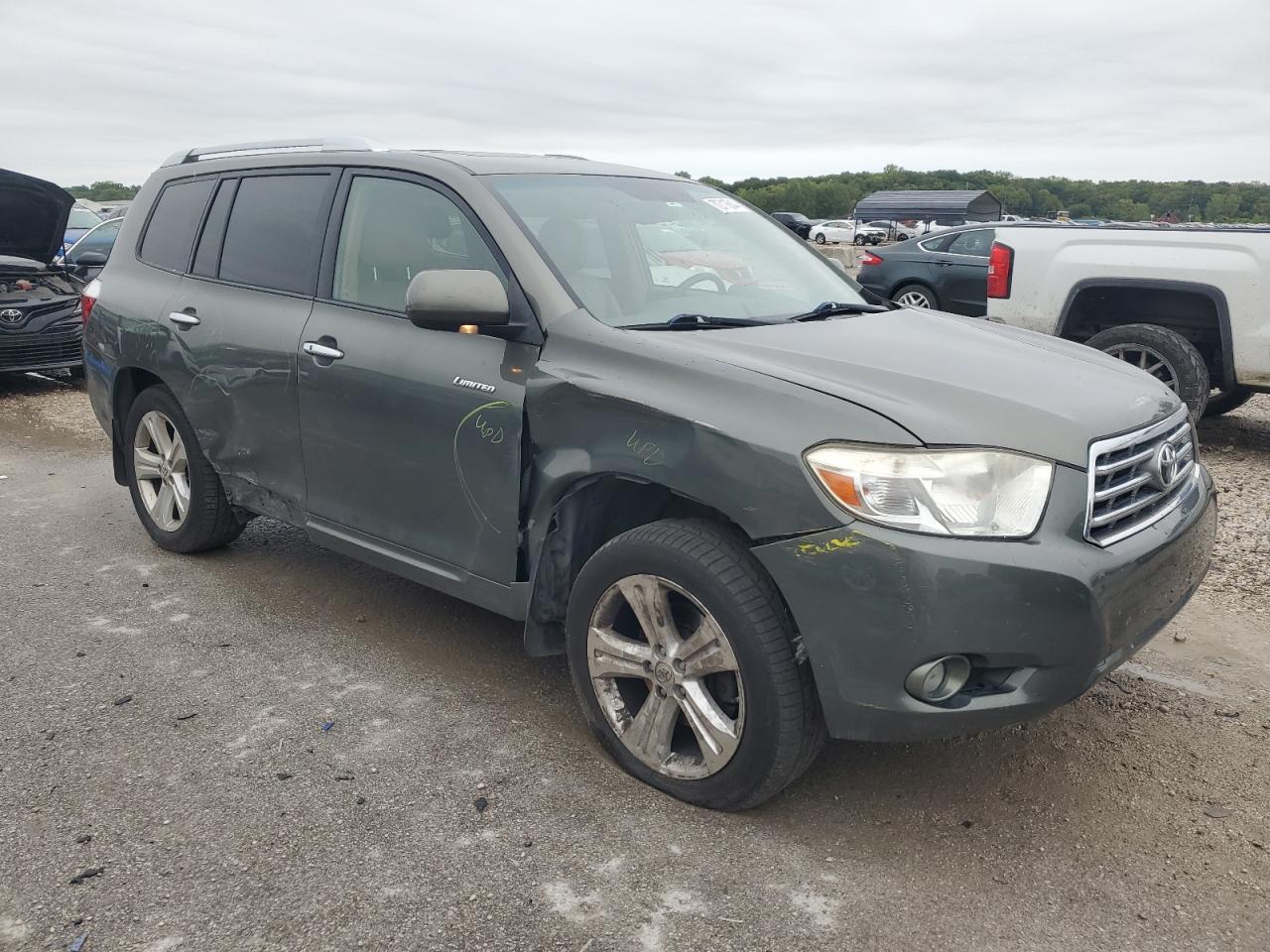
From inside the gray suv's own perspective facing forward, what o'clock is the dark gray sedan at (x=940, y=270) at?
The dark gray sedan is roughly at 8 o'clock from the gray suv.

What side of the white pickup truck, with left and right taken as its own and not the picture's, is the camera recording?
right

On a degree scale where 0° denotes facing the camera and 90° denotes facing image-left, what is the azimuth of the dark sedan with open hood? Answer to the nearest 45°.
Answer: approximately 0°

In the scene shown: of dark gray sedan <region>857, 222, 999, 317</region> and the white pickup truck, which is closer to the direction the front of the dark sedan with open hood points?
the white pickup truck

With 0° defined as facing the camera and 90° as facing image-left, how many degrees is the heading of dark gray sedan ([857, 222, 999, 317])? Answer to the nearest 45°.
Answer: approximately 270°

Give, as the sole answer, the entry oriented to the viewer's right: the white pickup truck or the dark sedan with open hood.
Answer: the white pickup truck

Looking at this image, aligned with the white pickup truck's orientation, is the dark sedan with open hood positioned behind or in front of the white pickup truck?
behind

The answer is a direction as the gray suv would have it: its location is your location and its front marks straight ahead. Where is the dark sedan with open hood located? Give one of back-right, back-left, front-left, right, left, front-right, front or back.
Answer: back
